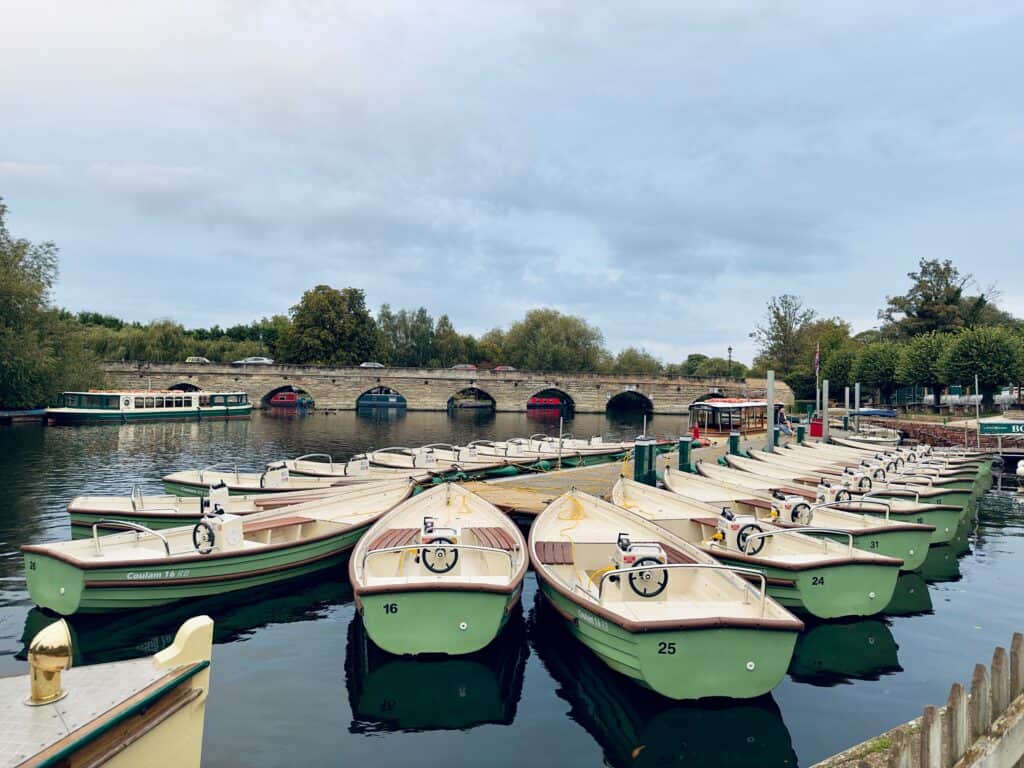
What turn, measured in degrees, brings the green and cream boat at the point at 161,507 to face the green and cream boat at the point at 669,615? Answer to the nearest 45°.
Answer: approximately 45° to its right

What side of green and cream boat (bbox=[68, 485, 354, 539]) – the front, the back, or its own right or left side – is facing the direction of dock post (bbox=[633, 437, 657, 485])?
front

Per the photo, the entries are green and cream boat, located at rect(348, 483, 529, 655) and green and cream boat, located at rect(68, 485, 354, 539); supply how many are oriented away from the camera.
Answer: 1

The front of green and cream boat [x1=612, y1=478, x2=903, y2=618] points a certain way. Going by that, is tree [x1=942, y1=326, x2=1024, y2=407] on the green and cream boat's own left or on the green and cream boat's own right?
on the green and cream boat's own right

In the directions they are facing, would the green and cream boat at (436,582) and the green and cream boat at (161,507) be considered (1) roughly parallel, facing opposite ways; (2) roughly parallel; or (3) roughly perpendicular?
roughly perpendicular

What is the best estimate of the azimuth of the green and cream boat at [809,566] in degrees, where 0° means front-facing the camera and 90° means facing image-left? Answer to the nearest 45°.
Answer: approximately 135°

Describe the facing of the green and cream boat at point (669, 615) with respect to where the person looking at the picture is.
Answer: facing away from the viewer and to the left of the viewer

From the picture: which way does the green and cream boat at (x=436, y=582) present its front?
away from the camera

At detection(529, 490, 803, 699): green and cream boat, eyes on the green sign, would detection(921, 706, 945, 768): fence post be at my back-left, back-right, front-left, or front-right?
back-right

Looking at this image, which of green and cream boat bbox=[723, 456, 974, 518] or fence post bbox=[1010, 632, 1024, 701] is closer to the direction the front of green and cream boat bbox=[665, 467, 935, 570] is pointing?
the green and cream boat

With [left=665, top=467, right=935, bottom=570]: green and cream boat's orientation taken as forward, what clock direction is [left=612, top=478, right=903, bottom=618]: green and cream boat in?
[left=612, top=478, right=903, bottom=618]: green and cream boat is roughly at 8 o'clock from [left=665, top=467, right=935, bottom=570]: green and cream boat.

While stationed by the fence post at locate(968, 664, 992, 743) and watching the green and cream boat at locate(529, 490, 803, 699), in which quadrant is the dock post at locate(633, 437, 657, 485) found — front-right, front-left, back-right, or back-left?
front-right

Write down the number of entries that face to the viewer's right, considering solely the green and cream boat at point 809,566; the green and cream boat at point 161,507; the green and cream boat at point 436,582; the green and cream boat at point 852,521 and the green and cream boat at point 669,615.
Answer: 1

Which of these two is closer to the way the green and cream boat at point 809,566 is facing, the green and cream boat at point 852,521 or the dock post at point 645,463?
the dock post

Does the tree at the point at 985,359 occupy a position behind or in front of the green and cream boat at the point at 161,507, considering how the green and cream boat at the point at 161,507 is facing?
in front

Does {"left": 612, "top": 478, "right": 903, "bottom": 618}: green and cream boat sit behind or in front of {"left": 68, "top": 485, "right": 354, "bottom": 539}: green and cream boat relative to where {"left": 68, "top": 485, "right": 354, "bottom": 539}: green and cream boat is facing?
in front

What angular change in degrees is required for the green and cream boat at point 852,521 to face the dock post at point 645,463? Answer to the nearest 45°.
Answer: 0° — it already faces it

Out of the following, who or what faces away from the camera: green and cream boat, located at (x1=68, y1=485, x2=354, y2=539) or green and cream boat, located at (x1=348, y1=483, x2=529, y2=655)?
green and cream boat, located at (x1=348, y1=483, x2=529, y2=655)

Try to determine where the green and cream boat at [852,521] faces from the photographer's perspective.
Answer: facing away from the viewer and to the left of the viewer

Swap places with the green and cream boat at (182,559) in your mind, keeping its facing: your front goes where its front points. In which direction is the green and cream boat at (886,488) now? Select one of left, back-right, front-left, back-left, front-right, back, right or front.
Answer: front-right
